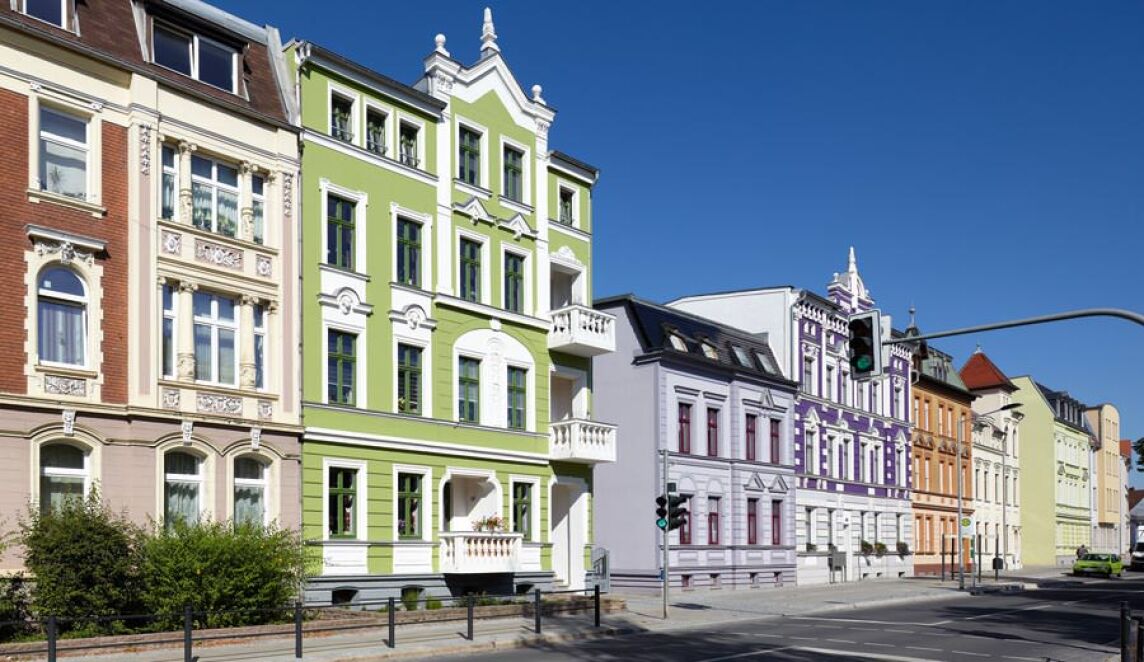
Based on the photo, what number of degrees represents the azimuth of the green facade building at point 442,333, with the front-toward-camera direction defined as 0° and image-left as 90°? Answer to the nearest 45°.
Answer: approximately 315°

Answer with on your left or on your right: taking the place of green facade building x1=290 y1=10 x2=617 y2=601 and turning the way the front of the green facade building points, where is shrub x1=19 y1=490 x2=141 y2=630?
on your right

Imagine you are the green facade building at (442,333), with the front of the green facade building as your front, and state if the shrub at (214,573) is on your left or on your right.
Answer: on your right
